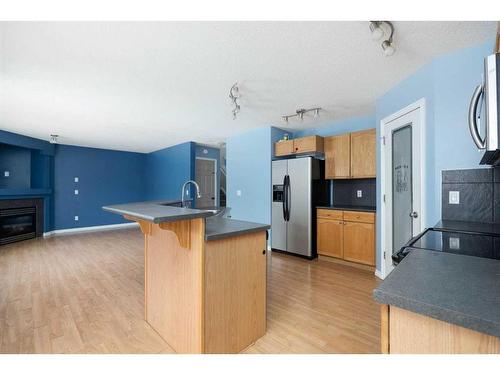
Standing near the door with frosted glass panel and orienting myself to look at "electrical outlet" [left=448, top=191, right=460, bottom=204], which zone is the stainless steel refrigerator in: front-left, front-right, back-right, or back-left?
back-right

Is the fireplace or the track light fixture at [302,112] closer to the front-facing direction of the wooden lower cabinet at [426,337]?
the fireplace

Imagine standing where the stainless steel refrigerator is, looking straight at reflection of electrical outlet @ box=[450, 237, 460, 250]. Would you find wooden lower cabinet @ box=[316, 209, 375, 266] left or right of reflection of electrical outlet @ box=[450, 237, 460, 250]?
left

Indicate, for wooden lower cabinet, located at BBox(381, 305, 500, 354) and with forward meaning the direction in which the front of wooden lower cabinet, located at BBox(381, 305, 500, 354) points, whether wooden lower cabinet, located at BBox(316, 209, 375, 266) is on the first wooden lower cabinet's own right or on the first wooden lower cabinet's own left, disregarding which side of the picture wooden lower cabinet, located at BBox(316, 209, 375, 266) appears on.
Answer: on the first wooden lower cabinet's own right

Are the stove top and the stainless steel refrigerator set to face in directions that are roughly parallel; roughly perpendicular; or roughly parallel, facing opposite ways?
roughly perpendicular

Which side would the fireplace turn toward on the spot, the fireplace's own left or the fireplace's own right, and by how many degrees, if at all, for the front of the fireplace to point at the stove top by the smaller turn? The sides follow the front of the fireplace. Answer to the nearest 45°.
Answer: approximately 45° to the fireplace's own right

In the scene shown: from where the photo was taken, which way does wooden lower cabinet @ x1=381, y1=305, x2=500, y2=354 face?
to the viewer's left

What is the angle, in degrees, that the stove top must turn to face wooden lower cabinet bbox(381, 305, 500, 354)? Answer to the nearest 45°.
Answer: approximately 90° to its left

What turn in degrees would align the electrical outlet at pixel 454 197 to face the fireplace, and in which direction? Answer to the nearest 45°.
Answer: approximately 90° to its right
